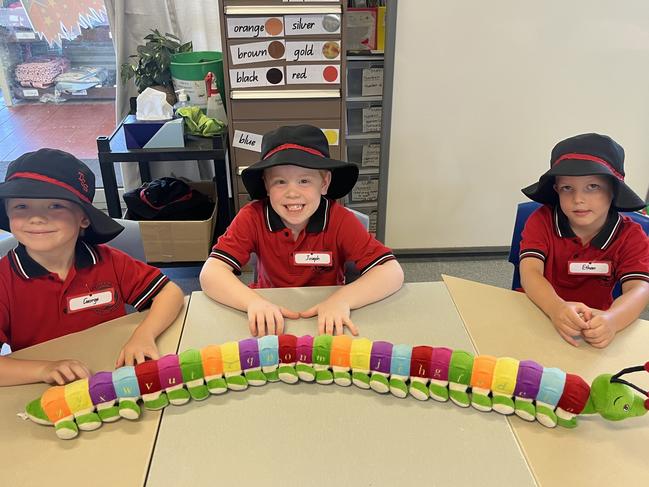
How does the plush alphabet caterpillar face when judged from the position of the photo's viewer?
facing to the right of the viewer

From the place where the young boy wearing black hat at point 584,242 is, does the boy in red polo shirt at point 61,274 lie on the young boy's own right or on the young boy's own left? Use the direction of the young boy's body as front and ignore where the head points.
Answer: on the young boy's own right

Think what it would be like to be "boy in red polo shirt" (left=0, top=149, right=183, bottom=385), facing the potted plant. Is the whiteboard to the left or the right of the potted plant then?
right

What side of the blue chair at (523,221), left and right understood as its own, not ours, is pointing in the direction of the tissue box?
right

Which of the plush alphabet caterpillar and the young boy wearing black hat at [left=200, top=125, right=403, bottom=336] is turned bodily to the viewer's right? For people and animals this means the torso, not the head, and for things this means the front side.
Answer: the plush alphabet caterpillar
